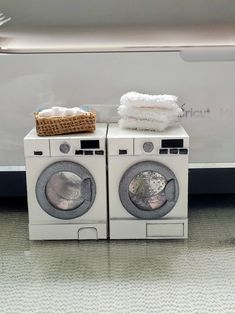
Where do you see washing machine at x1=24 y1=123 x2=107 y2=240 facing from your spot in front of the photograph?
facing the viewer

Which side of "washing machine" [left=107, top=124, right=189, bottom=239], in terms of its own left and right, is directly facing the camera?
front

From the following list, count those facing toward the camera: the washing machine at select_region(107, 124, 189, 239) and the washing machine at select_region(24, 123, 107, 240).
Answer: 2
